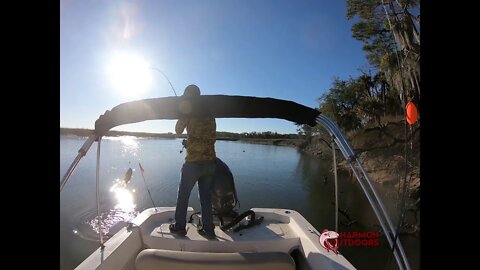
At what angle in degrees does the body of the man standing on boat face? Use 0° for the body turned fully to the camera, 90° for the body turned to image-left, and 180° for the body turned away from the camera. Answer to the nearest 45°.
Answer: approximately 135°
